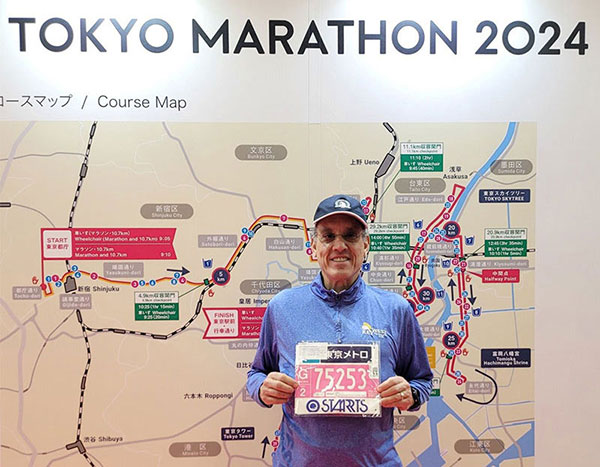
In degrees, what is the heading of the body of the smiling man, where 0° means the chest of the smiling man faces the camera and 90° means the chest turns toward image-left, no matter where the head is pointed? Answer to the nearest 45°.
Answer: approximately 0°

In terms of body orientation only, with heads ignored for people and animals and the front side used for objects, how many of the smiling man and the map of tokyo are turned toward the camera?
2
